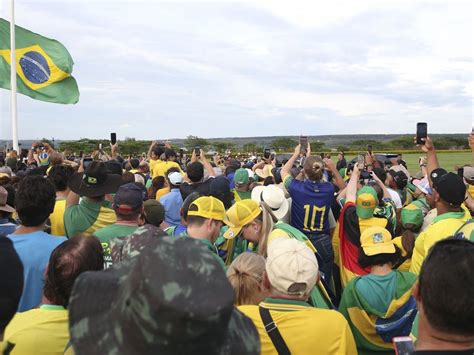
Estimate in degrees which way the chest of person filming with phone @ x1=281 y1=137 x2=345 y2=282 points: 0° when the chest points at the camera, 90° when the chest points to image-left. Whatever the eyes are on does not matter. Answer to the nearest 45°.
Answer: approximately 180°

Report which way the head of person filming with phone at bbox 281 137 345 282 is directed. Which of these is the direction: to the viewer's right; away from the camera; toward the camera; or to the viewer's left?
away from the camera
